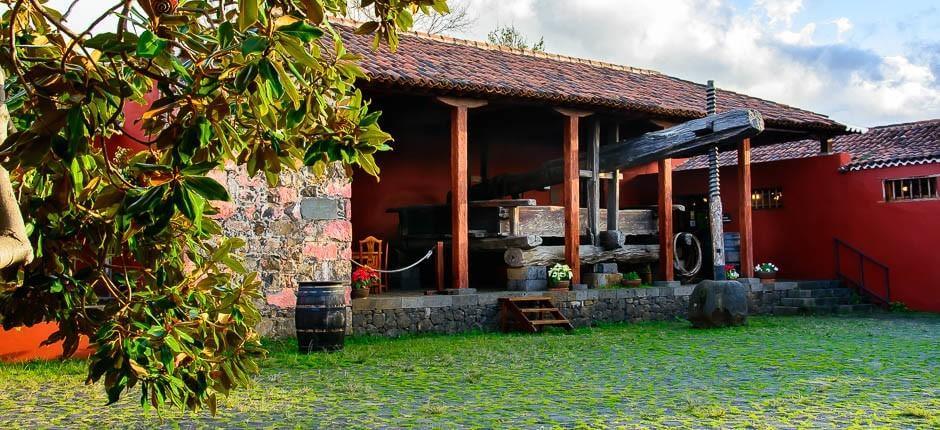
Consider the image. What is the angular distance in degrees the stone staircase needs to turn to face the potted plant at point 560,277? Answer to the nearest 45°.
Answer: approximately 45° to its right

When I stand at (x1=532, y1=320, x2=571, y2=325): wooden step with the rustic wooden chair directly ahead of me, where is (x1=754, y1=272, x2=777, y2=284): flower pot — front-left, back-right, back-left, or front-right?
back-right

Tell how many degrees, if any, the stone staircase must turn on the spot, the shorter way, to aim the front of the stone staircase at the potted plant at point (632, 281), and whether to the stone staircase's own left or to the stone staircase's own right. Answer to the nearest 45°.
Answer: approximately 45° to the stone staircase's own right

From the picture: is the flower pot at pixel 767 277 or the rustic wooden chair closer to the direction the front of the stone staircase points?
the rustic wooden chair

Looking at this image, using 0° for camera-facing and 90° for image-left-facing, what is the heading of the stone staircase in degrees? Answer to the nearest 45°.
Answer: approximately 0°

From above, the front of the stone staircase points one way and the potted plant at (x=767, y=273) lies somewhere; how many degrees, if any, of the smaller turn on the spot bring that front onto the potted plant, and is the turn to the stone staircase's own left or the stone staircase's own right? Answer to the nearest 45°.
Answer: approximately 90° to the stone staircase's own right

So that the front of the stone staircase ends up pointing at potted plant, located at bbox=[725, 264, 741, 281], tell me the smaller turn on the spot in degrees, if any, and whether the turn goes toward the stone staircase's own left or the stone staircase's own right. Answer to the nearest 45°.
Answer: approximately 45° to the stone staircase's own right
